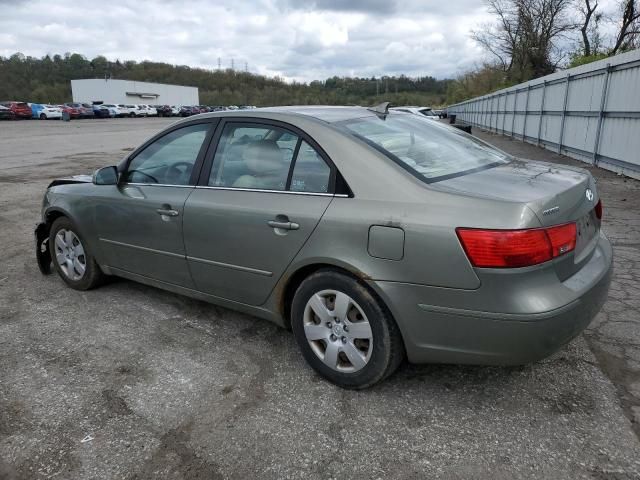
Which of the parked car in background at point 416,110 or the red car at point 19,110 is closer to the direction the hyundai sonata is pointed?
the red car

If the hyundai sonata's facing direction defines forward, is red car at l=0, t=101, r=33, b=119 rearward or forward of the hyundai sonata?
forward

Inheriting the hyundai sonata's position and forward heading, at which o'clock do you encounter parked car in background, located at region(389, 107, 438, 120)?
The parked car in background is roughly at 2 o'clock from the hyundai sonata.

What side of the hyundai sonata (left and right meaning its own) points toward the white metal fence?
right

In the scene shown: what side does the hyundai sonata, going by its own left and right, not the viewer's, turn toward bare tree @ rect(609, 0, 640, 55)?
right

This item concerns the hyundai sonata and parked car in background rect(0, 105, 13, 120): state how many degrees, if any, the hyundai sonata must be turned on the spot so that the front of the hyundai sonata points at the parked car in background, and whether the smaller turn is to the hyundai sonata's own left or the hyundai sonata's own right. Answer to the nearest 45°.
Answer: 0° — it already faces it

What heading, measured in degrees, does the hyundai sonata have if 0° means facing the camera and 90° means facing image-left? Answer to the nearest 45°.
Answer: approximately 135°
